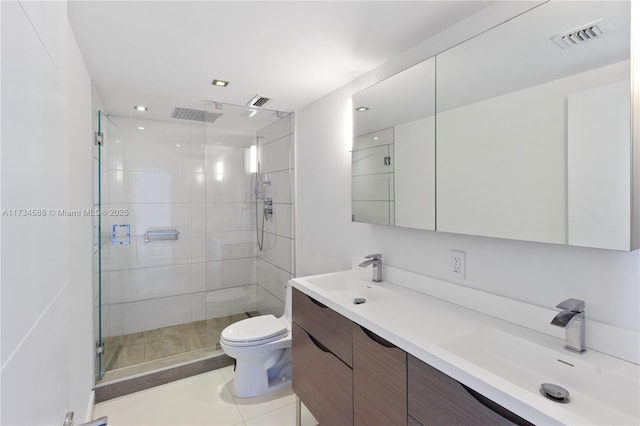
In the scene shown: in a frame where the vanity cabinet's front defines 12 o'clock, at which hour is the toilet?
The toilet is roughly at 3 o'clock from the vanity cabinet.

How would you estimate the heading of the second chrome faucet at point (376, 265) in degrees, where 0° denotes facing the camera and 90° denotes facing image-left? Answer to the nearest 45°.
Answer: approximately 45°

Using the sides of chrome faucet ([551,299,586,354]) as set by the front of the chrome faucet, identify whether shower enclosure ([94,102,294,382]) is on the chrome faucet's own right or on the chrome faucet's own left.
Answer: on the chrome faucet's own right

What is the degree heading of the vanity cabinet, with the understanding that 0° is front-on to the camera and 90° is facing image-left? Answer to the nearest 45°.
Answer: approximately 45°

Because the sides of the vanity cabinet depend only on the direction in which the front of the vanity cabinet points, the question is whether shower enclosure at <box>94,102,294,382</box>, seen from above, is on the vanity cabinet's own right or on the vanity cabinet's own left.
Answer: on the vanity cabinet's own right

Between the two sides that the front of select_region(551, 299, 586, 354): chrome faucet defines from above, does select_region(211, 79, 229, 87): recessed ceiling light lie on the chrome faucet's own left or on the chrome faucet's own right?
on the chrome faucet's own right

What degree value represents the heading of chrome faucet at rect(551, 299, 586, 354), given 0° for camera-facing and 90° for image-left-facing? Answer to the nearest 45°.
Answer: approximately 45°

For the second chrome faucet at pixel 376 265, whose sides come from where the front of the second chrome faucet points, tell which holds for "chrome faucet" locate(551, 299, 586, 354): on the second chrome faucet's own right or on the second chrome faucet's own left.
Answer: on the second chrome faucet's own left

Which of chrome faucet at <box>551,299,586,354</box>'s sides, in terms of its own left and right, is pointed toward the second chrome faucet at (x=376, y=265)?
right
